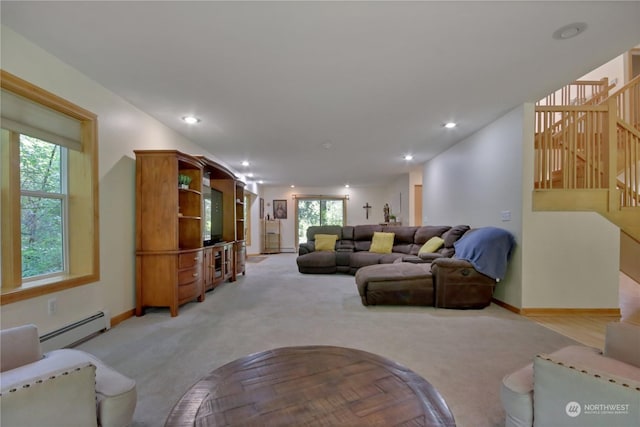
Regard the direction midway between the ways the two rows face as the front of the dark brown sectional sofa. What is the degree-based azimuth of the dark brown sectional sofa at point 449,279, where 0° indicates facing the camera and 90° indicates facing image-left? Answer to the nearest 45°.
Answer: approximately 45°

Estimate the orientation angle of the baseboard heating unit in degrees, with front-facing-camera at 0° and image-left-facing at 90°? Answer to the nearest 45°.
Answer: approximately 315°

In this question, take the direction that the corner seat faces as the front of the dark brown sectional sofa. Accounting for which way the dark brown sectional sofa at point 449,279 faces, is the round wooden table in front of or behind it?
in front

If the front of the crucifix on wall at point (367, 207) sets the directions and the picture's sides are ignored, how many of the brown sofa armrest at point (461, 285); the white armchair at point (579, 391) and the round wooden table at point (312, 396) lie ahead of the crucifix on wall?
3

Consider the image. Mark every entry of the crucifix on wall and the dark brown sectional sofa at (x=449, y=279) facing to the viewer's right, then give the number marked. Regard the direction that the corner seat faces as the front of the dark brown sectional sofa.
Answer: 0

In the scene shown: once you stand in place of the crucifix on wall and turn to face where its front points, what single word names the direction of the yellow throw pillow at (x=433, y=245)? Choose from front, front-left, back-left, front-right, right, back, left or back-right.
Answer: front

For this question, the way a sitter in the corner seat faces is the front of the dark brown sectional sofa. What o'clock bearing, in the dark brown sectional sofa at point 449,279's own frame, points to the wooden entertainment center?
The wooden entertainment center is roughly at 1 o'clock from the dark brown sectional sofa.

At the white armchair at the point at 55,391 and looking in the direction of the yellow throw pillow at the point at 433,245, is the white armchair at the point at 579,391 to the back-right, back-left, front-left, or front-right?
front-right

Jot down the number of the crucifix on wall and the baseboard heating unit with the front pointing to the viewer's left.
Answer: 0

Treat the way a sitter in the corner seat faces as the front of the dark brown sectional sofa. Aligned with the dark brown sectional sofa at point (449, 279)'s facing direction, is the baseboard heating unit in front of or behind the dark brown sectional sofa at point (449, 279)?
in front

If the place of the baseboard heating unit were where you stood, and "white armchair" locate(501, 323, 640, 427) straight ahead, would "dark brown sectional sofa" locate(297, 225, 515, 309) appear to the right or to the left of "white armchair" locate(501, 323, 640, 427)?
left

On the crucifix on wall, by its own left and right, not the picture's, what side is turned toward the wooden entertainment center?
front

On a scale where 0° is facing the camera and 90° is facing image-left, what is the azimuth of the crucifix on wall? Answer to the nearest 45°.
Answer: approximately 0°

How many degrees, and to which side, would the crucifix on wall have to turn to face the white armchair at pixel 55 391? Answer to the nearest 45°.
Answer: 0° — it already faces it

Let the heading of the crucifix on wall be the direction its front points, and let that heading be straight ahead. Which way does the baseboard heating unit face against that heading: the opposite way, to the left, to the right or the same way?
to the left

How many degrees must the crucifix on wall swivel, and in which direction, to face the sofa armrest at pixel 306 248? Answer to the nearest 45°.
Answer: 0° — it already faces it

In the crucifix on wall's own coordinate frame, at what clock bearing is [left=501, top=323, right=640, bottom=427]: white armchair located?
The white armchair is roughly at 12 o'clock from the crucifix on wall.
